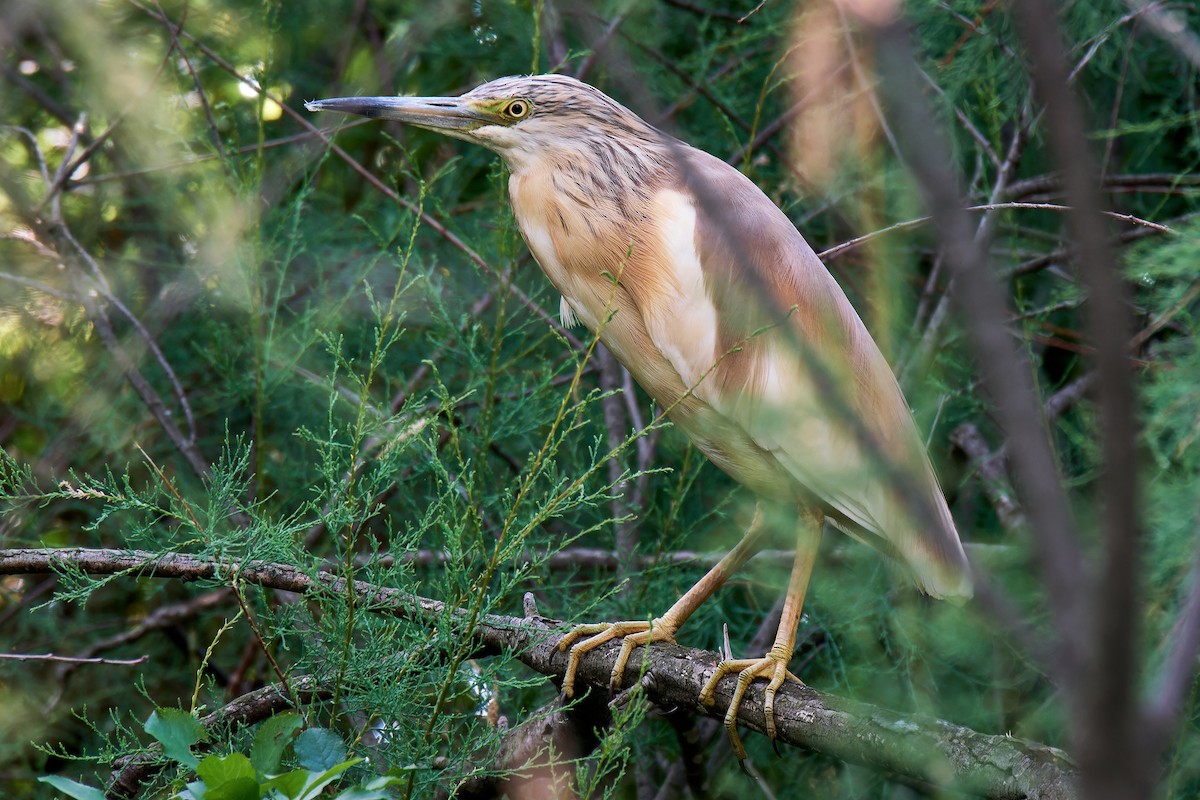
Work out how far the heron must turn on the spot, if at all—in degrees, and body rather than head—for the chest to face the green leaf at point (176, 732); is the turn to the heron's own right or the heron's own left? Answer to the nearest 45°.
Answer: approximately 45° to the heron's own left

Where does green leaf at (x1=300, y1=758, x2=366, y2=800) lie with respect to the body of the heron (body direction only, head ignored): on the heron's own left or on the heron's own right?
on the heron's own left

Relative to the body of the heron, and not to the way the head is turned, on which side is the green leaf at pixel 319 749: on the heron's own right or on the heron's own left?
on the heron's own left

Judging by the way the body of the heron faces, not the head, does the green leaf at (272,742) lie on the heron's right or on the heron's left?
on the heron's left

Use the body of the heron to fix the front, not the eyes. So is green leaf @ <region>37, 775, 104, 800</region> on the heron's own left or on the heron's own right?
on the heron's own left

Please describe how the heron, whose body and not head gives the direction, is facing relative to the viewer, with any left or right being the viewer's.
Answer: facing to the left of the viewer

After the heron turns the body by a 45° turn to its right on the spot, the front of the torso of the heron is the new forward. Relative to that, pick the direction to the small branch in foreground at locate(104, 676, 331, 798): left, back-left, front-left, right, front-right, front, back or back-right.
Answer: left
